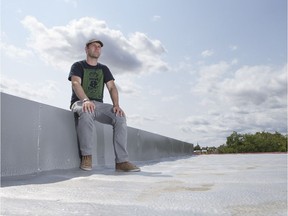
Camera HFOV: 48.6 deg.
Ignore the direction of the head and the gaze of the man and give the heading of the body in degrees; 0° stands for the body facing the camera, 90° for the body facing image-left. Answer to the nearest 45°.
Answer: approximately 315°
